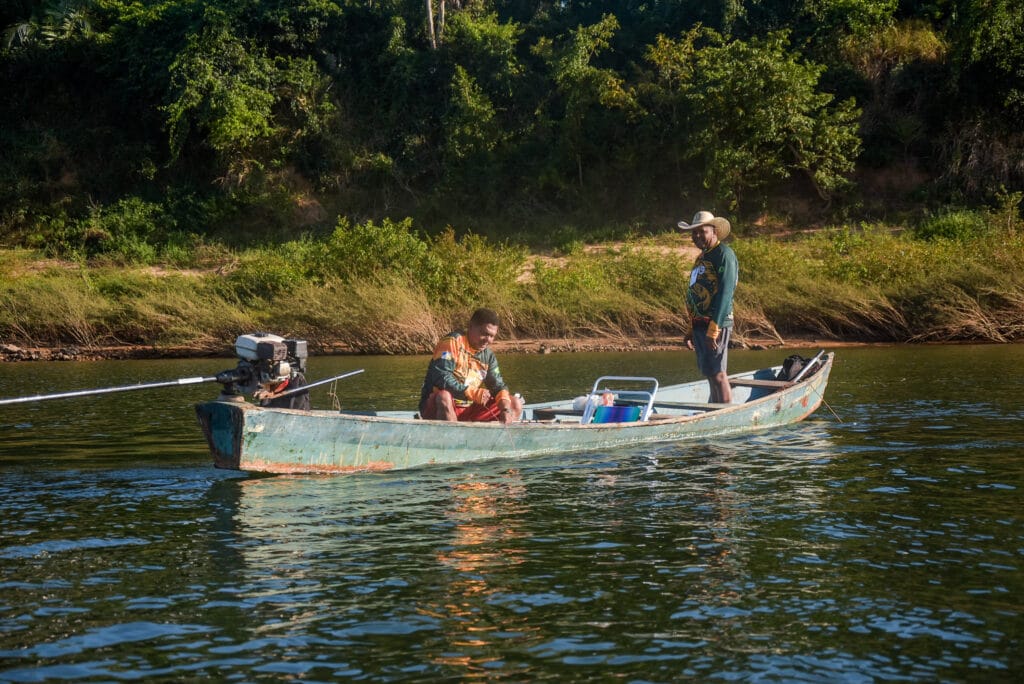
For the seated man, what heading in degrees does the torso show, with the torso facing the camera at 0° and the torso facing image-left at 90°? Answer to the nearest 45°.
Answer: approximately 315°

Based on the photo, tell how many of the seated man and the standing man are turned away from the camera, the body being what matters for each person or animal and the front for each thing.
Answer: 0

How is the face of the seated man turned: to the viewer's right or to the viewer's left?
to the viewer's right

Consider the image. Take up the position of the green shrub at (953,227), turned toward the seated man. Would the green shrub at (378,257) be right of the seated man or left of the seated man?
right

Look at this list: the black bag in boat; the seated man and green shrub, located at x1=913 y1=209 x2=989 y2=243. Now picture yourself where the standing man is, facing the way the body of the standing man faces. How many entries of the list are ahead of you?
1

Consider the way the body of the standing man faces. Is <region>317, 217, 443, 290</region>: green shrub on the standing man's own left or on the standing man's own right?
on the standing man's own right

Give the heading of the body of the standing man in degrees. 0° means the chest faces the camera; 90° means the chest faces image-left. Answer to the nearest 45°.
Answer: approximately 45°

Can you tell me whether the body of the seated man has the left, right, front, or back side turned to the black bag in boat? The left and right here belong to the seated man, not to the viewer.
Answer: left

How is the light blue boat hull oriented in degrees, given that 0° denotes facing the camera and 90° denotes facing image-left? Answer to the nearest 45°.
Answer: approximately 225°
